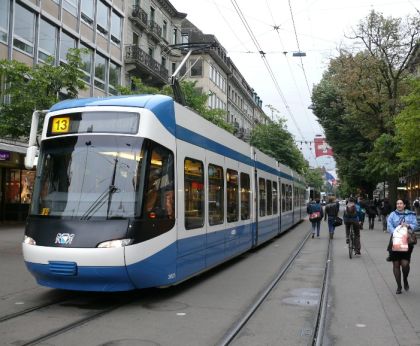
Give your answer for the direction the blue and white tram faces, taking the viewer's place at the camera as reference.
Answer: facing the viewer and to the left of the viewer

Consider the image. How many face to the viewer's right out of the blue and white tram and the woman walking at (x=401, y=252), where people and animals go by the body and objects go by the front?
0

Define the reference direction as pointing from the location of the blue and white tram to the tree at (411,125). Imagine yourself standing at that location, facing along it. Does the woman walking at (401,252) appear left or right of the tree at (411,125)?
right

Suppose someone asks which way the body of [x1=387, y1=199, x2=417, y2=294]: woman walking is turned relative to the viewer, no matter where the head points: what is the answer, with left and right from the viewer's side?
facing the viewer

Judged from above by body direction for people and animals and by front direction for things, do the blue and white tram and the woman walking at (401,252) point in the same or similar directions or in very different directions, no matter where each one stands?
same or similar directions

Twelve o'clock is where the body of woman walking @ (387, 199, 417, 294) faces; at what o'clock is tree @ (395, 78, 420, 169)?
The tree is roughly at 6 o'clock from the woman walking.
